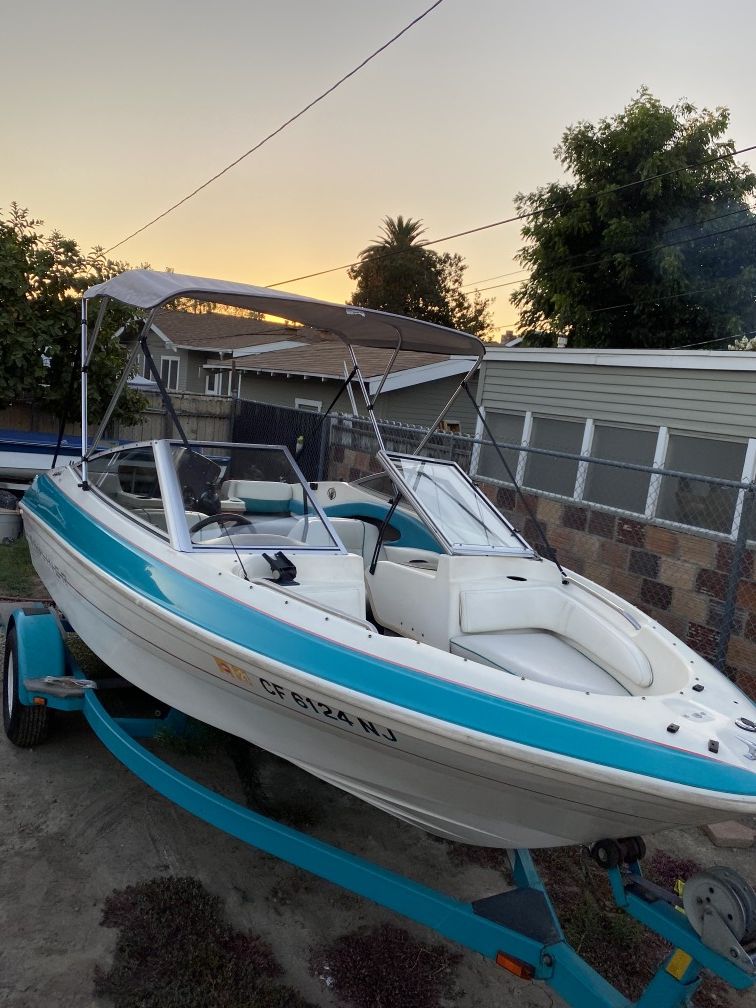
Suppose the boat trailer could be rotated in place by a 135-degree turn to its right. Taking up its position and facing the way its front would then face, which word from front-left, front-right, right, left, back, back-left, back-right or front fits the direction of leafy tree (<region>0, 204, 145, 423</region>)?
front-right

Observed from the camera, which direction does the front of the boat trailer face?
facing the viewer and to the right of the viewer

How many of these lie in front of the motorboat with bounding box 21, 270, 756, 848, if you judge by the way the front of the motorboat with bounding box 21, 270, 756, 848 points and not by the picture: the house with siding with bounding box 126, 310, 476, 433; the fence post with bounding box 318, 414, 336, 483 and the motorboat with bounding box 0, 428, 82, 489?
0

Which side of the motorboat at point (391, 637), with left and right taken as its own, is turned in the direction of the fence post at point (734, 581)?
left

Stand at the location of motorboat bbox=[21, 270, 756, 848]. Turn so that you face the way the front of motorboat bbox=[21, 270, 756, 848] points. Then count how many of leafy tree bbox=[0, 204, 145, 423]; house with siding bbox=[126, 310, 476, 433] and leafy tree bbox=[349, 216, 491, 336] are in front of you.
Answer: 0

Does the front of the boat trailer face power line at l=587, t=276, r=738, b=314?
no

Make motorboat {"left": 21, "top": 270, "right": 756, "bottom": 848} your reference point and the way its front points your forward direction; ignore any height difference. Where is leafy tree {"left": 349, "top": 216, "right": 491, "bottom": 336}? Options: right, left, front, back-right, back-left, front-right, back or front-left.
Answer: back-left

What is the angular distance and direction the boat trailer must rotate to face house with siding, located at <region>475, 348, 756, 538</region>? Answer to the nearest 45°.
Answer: approximately 135° to its left

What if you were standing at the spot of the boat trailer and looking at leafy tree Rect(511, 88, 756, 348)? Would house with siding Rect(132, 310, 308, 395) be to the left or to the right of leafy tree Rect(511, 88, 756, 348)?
left

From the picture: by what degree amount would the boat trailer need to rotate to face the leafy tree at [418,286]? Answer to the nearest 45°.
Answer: approximately 135° to its left

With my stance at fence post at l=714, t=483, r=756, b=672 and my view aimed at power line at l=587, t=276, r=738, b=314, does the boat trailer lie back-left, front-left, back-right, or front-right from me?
back-left

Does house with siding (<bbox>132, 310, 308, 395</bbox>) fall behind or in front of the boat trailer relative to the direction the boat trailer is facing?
behind
